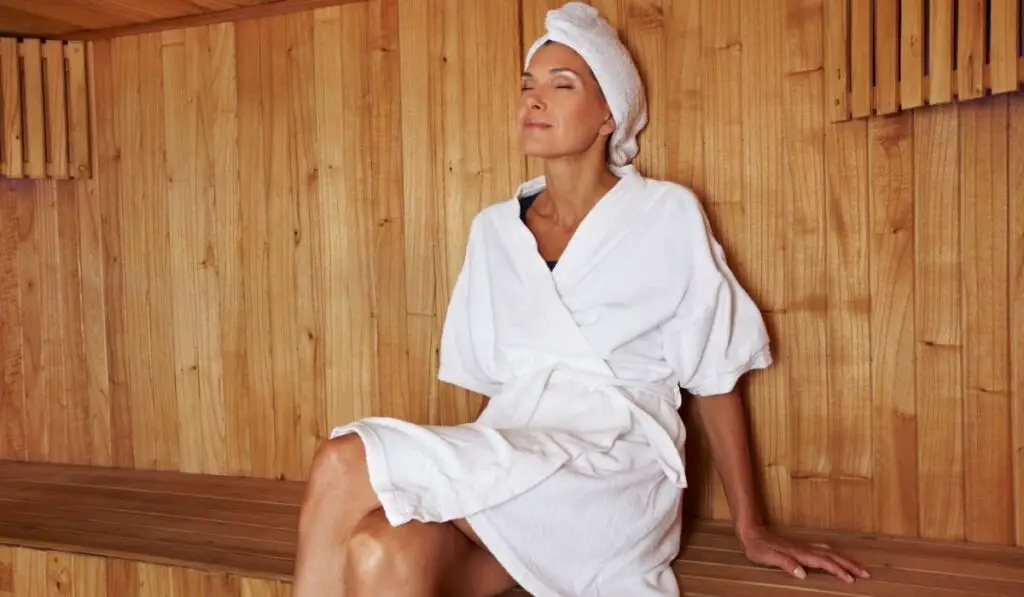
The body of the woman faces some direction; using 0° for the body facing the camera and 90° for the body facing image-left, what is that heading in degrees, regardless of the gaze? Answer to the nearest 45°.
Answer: approximately 45°

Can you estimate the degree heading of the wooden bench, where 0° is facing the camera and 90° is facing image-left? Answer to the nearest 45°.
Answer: approximately 45°
